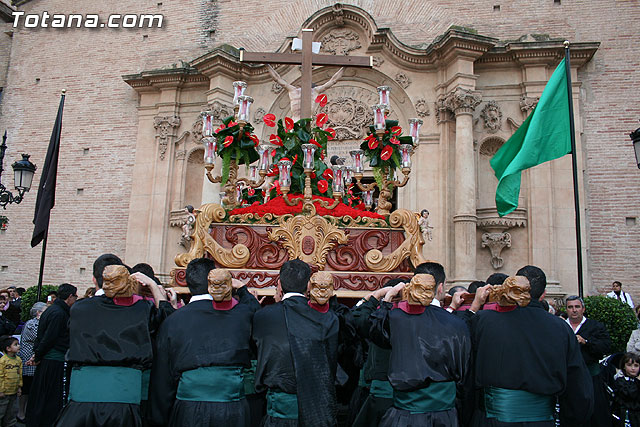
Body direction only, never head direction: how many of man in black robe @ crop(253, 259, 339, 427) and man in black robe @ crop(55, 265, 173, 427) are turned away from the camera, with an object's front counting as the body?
2

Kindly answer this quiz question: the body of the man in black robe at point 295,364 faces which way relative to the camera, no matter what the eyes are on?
away from the camera

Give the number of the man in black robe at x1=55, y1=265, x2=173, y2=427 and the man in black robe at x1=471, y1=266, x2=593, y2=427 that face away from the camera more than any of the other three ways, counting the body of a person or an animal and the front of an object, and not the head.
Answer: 2

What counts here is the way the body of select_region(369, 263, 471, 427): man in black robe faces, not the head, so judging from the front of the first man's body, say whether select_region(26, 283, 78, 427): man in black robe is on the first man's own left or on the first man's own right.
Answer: on the first man's own left

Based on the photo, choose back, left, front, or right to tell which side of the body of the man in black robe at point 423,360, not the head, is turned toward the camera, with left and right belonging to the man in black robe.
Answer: back

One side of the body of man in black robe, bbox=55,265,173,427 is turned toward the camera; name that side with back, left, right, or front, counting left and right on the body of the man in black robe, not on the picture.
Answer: back

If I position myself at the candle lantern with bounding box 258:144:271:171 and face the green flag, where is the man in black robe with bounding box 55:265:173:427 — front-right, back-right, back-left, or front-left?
back-right

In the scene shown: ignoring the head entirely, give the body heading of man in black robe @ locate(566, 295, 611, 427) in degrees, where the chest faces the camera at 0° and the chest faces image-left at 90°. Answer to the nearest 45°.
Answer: approximately 45°

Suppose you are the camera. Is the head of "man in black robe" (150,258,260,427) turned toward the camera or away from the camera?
away from the camera

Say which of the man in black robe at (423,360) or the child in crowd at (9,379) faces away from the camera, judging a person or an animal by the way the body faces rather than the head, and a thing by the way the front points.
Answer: the man in black robe

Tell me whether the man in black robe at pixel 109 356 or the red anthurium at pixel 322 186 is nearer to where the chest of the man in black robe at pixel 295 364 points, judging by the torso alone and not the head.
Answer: the red anthurium

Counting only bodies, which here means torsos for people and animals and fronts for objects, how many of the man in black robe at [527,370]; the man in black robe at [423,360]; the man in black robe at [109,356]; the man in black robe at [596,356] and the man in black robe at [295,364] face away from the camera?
4

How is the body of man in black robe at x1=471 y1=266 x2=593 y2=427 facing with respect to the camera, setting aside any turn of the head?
away from the camera

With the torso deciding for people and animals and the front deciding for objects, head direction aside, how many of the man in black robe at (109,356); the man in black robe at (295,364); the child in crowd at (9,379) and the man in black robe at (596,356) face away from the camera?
2
